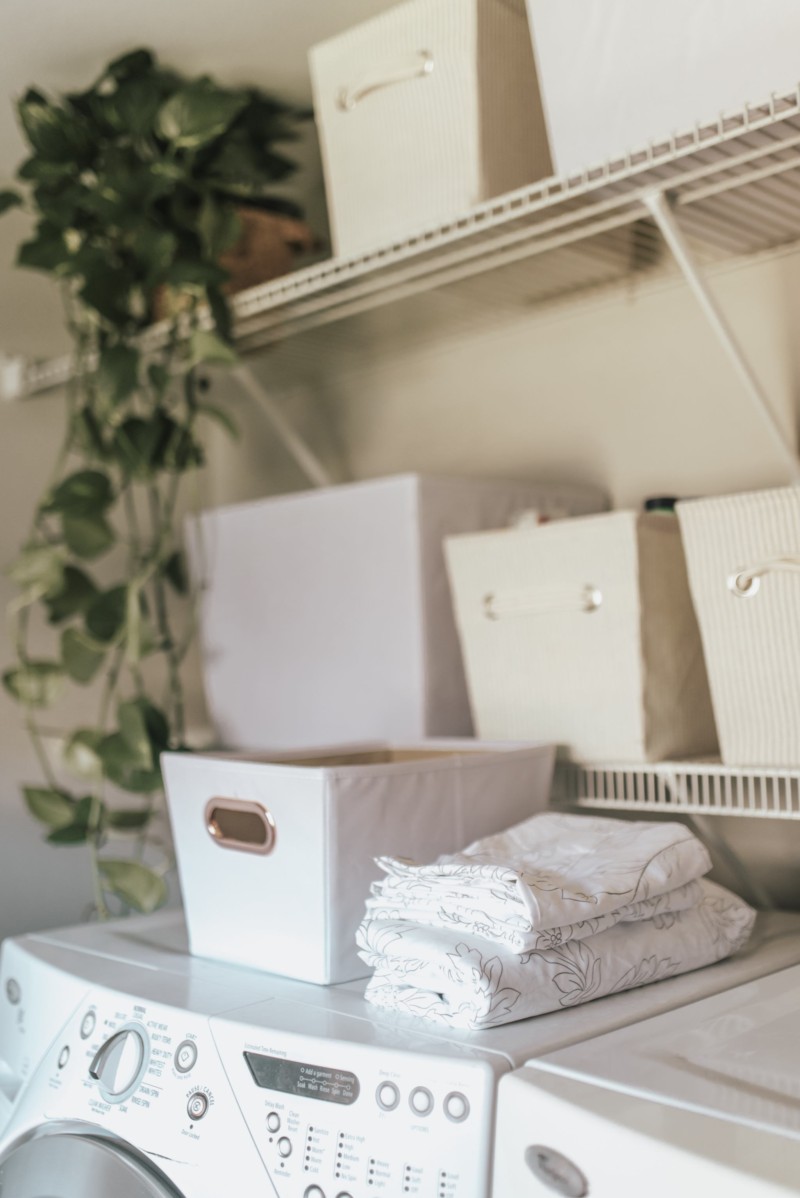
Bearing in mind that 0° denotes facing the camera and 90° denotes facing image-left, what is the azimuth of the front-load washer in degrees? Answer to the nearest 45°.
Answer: approximately 45°

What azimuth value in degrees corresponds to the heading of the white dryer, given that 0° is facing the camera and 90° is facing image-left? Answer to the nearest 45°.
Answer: approximately 45°

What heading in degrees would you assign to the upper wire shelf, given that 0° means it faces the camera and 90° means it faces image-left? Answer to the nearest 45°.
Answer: approximately 45°
